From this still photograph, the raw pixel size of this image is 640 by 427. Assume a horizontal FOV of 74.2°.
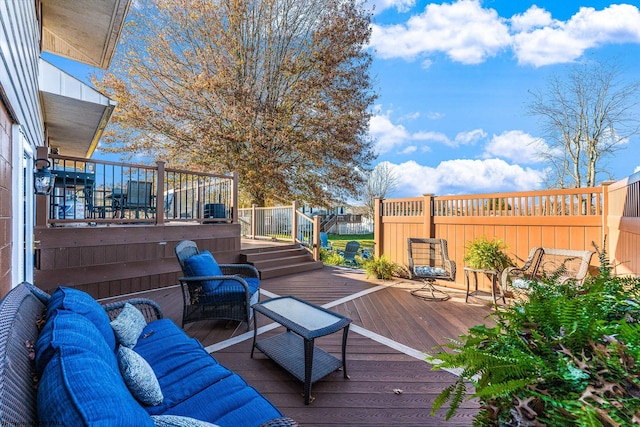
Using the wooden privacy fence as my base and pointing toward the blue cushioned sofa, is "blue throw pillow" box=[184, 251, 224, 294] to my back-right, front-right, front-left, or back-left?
front-right

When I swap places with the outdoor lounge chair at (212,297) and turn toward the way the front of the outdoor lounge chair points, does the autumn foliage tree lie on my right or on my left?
on my left

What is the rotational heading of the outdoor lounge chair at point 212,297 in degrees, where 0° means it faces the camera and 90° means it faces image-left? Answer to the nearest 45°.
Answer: approximately 270°

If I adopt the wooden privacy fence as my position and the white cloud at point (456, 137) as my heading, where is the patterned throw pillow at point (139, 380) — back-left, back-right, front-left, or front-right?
back-left

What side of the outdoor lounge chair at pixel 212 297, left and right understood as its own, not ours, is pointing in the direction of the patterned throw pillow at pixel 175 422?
right

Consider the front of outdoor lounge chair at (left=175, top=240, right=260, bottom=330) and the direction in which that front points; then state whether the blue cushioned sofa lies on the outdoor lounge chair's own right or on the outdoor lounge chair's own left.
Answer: on the outdoor lounge chair's own right

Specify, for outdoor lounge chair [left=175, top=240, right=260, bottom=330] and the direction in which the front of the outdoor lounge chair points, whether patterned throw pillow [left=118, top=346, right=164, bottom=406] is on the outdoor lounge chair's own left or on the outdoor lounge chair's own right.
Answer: on the outdoor lounge chair's own right
